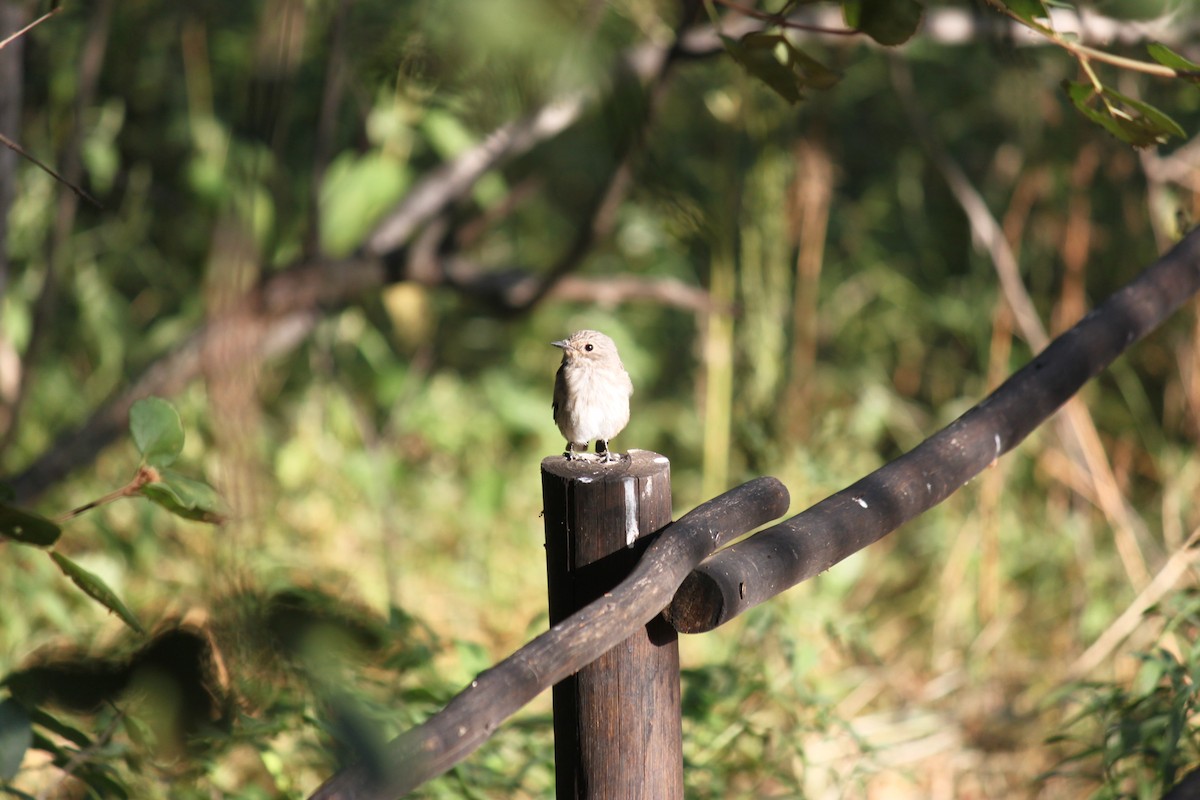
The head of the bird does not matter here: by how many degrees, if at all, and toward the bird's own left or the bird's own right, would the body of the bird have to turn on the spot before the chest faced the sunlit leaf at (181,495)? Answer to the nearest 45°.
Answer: approximately 45° to the bird's own right

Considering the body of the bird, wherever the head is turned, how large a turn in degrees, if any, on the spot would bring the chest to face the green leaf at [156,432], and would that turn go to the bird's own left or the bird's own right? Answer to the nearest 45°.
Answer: approximately 45° to the bird's own right

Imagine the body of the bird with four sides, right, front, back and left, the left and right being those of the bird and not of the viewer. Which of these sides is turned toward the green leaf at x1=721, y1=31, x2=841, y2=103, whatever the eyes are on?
front

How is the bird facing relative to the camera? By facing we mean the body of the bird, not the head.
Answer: toward the camera

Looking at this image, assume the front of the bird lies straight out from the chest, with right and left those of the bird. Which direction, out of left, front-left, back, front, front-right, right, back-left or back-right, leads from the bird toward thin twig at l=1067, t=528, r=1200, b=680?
back-left
